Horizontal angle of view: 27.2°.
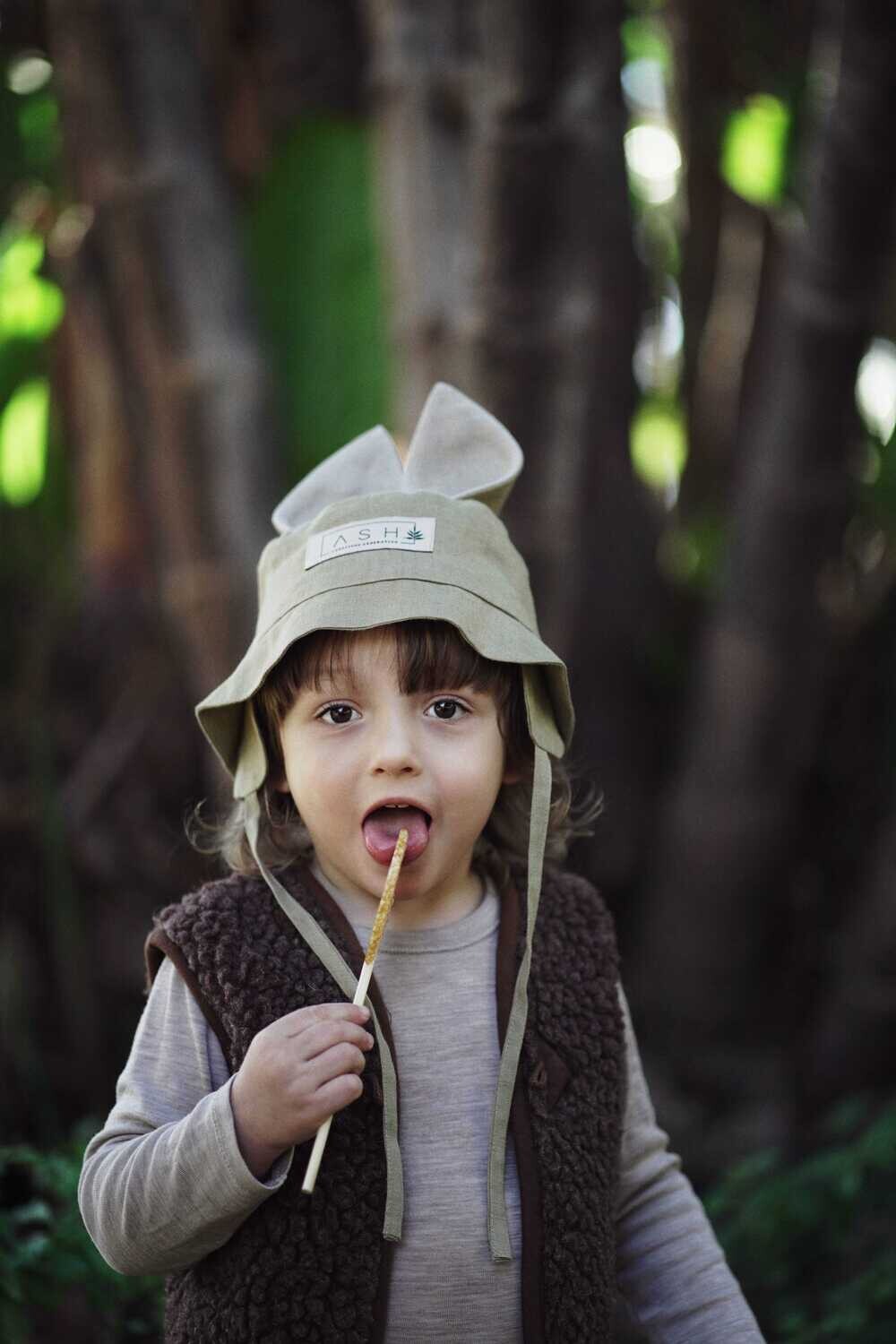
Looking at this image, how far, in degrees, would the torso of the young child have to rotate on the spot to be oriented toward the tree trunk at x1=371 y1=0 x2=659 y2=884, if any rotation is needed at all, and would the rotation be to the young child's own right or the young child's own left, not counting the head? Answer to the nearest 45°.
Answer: approximately 180°

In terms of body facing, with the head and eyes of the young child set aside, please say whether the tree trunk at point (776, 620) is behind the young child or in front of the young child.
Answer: behind

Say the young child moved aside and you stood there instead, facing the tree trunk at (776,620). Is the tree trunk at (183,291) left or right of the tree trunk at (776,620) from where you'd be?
left

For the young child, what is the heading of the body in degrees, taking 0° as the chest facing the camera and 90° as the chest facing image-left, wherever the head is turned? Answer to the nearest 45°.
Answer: approximately 0°

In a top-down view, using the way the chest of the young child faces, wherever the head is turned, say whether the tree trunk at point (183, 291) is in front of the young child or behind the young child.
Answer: behind
